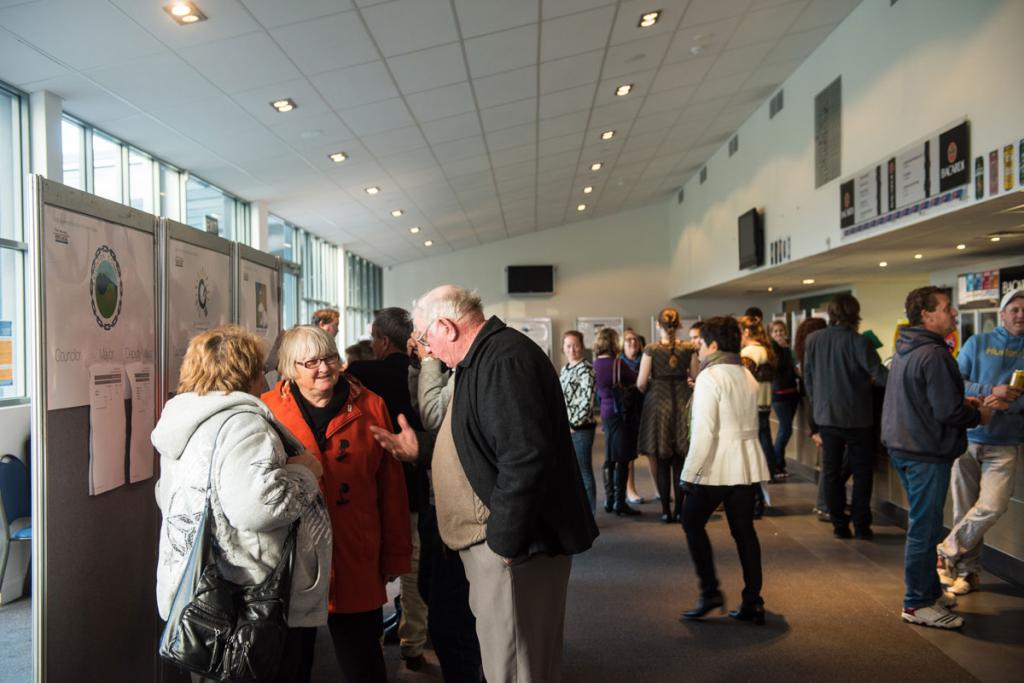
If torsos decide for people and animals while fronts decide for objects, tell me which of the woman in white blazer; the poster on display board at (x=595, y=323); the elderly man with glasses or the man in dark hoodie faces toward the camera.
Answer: the poster on display board

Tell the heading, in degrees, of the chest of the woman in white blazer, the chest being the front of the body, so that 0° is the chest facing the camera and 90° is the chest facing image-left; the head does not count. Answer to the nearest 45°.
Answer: approximately 135°

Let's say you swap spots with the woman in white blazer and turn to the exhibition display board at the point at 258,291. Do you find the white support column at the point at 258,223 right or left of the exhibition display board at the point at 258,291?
right

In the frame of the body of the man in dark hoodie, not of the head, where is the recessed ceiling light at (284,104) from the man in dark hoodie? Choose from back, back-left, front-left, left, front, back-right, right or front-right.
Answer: back

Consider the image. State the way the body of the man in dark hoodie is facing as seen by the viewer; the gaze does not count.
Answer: to the viewer's right

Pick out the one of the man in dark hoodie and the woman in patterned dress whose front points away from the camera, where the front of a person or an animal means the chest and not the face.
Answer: the woman in patterned dress

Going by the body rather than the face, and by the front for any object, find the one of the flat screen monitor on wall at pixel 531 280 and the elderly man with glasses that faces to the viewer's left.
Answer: the elderly man with glasses

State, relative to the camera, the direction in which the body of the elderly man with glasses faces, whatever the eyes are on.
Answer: to the viewer's left

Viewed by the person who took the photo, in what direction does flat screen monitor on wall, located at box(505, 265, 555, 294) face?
facing the viewer

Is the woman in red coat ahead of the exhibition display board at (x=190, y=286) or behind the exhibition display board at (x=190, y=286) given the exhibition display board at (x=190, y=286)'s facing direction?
ahead

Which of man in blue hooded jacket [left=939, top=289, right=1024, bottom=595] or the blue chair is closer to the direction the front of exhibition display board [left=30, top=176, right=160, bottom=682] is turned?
the man in blue hooded jacket

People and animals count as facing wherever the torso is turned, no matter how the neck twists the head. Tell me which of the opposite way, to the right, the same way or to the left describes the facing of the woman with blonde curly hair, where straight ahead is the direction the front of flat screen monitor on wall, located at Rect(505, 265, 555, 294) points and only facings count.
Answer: the opposite way

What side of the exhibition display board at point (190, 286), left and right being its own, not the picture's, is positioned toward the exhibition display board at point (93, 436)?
right

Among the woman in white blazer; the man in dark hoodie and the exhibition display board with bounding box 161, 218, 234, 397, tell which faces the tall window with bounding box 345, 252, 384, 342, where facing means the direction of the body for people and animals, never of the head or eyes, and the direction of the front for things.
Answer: the woman in white blazer

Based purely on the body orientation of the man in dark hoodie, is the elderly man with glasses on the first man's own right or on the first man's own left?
on the first man's own right

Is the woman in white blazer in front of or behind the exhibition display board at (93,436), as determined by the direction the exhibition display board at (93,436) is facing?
in front

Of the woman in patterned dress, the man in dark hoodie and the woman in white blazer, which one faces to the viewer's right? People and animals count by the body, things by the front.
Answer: the man in dark hoodie

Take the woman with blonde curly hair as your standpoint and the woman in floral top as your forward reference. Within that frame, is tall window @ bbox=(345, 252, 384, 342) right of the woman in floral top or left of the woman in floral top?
left
